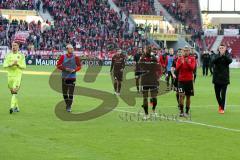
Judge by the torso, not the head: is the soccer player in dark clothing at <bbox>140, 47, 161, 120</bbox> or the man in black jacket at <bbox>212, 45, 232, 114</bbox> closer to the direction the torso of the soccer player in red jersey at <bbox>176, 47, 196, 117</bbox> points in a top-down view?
the soccer player in dark clothing

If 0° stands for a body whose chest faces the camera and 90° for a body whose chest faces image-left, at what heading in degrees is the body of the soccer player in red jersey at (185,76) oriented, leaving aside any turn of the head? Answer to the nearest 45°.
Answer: approximately 0°

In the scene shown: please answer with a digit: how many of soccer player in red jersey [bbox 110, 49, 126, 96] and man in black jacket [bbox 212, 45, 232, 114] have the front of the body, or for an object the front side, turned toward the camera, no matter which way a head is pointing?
2

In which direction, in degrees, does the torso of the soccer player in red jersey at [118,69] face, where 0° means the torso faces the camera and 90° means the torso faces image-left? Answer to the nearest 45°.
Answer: approximately 0°

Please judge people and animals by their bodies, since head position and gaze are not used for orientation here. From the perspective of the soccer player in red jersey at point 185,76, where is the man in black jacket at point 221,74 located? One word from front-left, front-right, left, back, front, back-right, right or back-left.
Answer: back-left

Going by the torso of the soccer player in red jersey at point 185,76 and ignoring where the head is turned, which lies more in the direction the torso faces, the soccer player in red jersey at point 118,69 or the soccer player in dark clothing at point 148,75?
the soccer player in dark clothing
